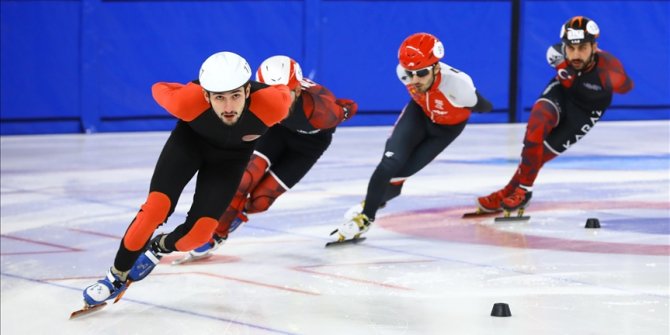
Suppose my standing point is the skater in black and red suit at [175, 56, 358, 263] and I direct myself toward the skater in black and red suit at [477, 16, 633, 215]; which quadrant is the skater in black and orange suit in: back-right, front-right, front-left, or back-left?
back-right

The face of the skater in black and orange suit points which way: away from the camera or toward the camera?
toward the camera

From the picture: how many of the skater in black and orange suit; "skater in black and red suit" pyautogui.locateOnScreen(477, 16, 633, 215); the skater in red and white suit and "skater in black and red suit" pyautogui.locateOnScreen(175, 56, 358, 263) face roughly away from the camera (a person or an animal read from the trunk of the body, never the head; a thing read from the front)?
0

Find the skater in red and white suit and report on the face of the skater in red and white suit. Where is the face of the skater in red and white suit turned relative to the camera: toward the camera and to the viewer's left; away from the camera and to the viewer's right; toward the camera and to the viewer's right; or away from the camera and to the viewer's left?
toward the camera and to the viewer's left

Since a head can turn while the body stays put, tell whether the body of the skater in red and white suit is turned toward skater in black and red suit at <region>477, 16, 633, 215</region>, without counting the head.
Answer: no

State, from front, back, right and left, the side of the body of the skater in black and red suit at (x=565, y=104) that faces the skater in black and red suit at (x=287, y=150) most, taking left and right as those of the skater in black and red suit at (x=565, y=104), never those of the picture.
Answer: front

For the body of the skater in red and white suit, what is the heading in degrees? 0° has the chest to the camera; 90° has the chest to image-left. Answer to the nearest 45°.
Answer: approximately 45°

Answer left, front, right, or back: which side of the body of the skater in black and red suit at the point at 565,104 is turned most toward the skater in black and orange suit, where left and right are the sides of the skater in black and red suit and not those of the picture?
front

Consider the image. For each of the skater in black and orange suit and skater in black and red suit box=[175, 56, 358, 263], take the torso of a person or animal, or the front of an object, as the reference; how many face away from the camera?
0

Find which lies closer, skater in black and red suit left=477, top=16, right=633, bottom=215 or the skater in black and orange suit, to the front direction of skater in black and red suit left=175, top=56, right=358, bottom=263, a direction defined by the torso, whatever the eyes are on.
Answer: the skater in black and orange suit

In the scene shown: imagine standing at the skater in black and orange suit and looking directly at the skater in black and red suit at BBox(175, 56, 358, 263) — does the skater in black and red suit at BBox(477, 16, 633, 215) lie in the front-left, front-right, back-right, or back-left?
front-right

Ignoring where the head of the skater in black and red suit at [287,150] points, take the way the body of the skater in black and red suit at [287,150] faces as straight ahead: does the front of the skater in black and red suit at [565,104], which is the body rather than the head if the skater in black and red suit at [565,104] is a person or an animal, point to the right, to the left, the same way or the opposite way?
the same way

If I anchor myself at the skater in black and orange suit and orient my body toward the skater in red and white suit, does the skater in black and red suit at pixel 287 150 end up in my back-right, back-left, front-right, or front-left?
front-left

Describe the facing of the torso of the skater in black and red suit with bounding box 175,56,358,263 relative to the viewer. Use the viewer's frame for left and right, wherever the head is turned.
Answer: facing the viewer and to the left of the viewer

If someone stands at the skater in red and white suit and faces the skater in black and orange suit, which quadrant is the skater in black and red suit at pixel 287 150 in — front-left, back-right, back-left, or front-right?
front-right

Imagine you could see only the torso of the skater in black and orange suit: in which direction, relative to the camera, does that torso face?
toward the camera
